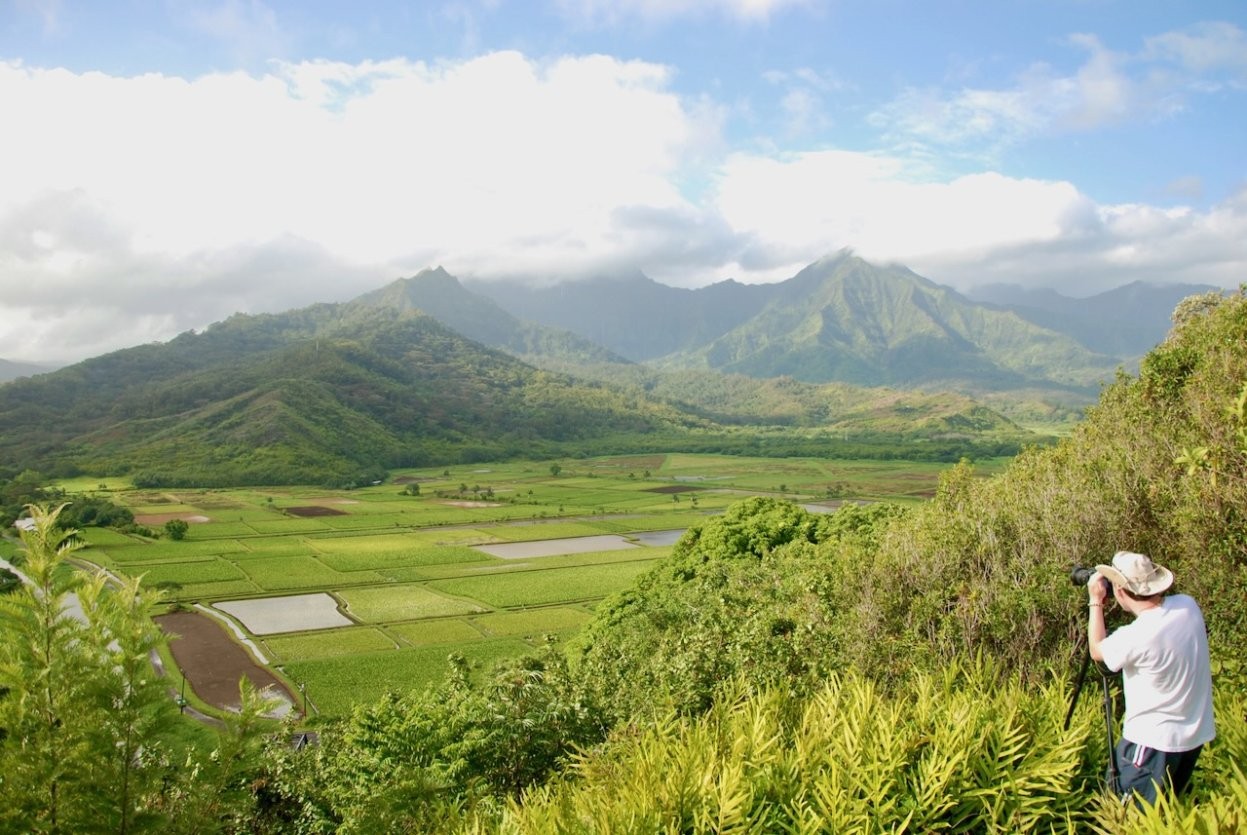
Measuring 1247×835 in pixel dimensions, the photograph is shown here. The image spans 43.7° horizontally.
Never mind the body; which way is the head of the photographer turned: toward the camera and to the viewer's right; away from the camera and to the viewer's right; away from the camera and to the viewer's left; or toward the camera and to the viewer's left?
away from the camera and to the viewer's left

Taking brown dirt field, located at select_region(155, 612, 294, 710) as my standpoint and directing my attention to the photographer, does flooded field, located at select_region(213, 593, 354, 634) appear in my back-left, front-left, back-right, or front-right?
back-left

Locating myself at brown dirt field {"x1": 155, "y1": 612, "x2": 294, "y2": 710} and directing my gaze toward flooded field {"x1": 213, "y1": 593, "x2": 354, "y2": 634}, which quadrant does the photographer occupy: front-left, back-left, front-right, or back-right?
back-right

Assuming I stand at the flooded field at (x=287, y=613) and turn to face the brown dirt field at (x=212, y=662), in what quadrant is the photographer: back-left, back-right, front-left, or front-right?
front-left

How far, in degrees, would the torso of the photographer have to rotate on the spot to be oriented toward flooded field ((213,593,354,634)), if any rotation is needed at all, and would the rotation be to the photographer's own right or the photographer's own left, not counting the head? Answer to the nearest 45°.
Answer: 0° — they already face it

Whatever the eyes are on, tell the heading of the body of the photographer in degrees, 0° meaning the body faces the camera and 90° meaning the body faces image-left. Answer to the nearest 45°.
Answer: approximately 135°

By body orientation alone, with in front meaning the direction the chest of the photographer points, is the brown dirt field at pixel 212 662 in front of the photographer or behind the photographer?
in front
